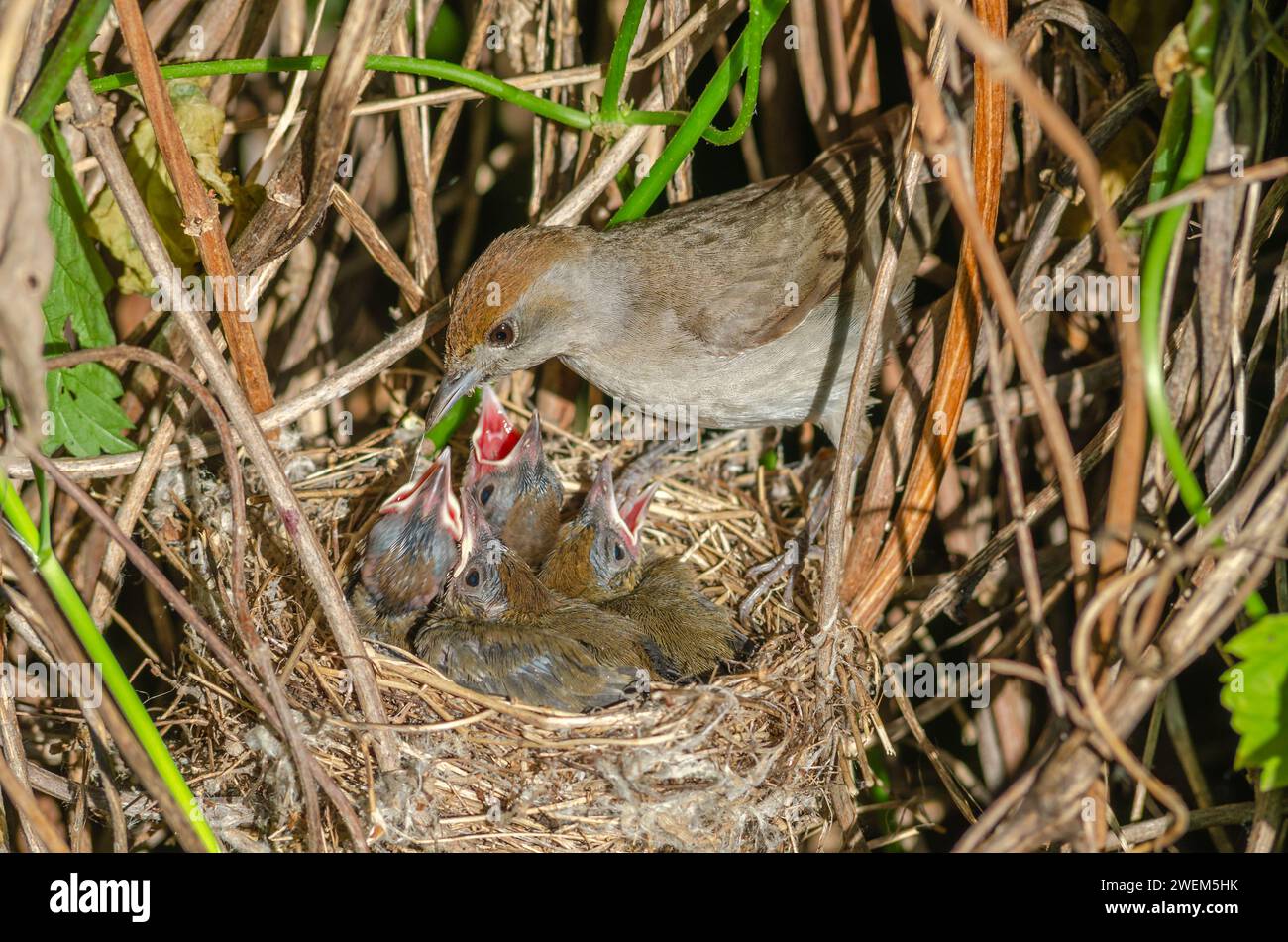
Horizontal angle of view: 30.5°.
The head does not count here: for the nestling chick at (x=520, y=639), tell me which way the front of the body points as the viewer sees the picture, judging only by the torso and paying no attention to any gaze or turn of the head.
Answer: to the viewer's left

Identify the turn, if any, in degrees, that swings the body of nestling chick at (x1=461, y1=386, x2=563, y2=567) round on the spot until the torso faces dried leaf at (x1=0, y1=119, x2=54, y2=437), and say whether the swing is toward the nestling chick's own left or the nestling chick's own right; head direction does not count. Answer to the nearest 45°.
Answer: approximately 90° to the nestling chick's own left

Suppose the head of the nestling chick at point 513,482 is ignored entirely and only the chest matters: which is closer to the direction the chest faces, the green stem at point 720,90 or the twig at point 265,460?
the twig

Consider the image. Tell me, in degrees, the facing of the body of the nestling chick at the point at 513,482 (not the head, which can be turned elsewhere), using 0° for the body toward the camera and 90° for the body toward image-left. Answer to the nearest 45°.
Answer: approximately 90°

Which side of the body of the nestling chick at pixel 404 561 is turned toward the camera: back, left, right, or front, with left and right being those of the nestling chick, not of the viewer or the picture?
back

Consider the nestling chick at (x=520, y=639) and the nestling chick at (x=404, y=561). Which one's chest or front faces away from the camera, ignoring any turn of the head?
the nestling chick at (x=404, y=561)
